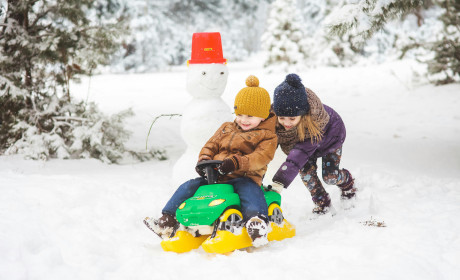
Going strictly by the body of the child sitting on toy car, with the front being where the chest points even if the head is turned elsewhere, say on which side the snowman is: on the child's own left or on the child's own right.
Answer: on the child's own right

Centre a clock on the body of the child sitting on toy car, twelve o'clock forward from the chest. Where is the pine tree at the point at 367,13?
The pine tree is roughly at 6 o'clock from the child sitting on toy car.

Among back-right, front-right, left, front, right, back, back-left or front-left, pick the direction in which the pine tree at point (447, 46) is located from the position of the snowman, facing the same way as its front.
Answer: back-left

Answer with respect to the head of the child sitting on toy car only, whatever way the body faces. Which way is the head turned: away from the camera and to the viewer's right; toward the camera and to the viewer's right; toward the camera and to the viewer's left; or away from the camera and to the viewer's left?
toward the camera and to the viewer's left

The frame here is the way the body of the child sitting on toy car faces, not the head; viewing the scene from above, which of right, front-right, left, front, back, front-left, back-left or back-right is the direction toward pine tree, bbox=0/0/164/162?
right

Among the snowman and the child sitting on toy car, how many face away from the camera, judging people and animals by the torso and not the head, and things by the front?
0

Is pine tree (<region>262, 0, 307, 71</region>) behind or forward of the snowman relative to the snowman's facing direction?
behind

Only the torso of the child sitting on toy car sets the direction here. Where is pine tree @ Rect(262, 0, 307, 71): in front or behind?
behind

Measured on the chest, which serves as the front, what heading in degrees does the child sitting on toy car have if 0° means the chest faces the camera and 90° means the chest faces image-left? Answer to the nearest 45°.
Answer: approximately 45°

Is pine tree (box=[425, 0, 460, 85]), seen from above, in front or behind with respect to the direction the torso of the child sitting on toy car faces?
behind

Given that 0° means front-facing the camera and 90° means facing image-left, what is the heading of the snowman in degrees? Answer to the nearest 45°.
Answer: approximately 0°

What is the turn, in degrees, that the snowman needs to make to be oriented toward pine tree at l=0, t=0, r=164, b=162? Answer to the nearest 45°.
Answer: approximately 135° to its right
